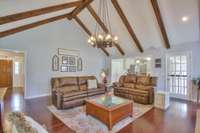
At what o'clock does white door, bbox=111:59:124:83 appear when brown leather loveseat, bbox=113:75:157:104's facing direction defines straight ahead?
The white door is roughly at 4 o'clock from the brown leather loveseat.

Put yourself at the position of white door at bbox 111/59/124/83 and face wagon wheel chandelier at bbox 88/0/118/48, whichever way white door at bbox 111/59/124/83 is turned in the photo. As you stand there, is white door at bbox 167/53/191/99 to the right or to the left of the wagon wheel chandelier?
left

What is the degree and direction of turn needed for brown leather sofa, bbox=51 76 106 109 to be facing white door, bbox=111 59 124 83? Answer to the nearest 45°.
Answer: approximately 90° to its left

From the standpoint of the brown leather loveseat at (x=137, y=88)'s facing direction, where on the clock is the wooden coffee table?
The wooden coffee table is roughly at 11 o'clock from the brown leather loveseat.

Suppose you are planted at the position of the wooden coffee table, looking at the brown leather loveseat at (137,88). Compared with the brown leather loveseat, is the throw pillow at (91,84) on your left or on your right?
left

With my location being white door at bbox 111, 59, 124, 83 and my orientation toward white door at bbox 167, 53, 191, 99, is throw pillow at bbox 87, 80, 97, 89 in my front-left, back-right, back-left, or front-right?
front-right

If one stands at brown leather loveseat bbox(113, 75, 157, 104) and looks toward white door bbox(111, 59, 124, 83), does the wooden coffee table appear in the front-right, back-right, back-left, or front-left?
back-left

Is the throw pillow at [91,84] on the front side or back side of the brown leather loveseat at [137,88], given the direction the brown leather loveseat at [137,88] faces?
on the front side

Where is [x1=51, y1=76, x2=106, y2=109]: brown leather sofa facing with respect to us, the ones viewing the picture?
facing the viewer and to the right of the viewer

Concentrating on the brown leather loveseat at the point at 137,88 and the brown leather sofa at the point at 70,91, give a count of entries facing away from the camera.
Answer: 0

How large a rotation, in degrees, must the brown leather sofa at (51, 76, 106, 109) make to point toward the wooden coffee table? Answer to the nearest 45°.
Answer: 0° — it already faces it
